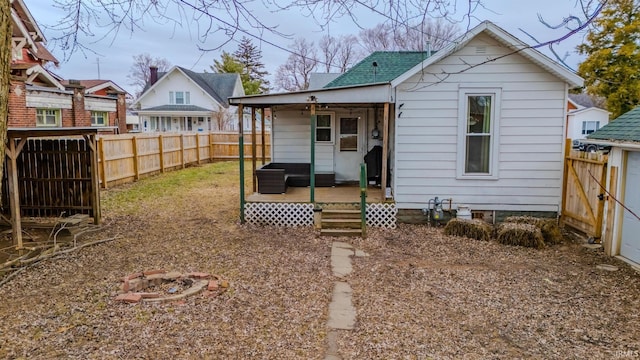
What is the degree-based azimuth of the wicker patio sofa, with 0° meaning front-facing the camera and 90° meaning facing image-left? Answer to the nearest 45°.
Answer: approximately 0°

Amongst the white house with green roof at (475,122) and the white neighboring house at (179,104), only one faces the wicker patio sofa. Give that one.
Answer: the white neighboring house

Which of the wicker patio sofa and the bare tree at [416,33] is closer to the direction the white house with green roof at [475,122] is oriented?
the wicker patio sofa

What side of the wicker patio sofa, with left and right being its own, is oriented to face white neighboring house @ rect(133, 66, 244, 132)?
back

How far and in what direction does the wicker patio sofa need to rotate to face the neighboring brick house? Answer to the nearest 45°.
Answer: approximately 135° to its right

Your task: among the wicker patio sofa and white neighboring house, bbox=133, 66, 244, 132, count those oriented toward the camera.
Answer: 2
